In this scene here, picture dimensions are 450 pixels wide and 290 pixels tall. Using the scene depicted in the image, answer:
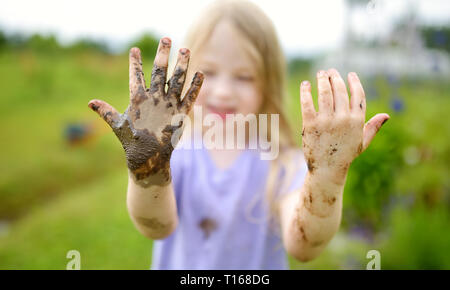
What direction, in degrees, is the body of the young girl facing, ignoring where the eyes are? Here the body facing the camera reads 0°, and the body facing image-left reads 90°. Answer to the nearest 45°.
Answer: approximately 0°

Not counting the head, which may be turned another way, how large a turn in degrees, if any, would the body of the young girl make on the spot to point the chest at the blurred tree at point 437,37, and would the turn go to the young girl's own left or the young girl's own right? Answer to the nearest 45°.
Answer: approximately 135° to the young girl's own left
